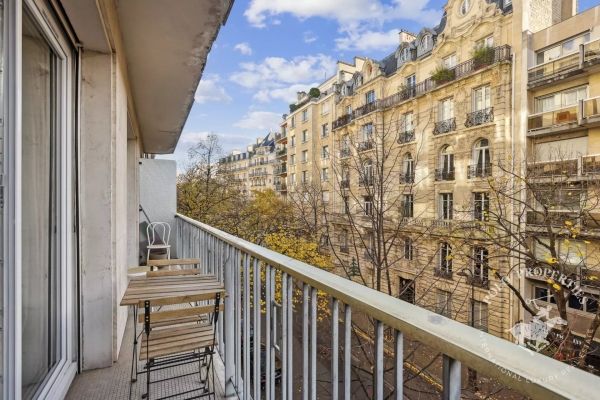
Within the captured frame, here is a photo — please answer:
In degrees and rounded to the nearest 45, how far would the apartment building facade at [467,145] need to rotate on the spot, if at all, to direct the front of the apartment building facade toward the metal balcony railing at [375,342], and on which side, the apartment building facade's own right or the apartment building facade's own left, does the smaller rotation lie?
approximately 45° to the apartment building facade's own left

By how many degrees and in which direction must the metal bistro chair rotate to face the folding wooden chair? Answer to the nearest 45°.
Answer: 0° — it already faces it

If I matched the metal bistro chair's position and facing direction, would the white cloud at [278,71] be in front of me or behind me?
behind

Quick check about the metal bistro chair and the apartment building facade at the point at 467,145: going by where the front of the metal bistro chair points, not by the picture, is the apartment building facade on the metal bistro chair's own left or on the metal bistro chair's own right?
on the metal bistro chair's own left

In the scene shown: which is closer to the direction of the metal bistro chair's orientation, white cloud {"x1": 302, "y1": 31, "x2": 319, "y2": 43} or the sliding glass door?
the sliding glass door

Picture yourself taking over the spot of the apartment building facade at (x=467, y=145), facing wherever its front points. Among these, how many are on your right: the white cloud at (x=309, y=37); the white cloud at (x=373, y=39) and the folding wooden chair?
2

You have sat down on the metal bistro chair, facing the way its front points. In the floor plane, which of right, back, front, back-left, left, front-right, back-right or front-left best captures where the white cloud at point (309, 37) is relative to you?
back-left

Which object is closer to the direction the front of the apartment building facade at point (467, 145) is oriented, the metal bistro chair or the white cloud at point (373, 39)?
the metal bistro chair

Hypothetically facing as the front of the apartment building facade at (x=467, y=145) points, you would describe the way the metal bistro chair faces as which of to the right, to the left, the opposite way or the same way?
to the left

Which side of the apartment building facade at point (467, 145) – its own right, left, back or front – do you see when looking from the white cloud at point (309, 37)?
right

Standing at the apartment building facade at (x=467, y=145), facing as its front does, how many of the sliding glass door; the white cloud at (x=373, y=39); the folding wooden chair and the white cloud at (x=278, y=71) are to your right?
2
